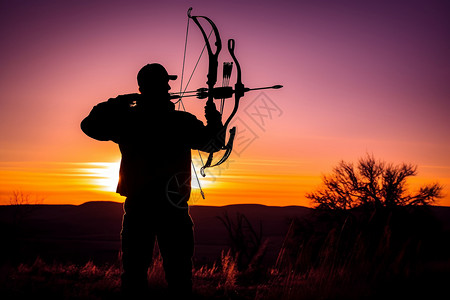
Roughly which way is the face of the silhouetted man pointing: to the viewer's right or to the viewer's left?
to the viewer's right
